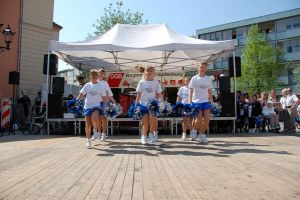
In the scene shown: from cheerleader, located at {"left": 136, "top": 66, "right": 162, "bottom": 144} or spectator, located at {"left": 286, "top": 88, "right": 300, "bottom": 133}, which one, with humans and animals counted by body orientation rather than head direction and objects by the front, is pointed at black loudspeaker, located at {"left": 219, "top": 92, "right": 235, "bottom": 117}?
the spectator

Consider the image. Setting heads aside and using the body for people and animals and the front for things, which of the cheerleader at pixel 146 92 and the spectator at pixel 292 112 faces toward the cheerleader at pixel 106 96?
the spectator

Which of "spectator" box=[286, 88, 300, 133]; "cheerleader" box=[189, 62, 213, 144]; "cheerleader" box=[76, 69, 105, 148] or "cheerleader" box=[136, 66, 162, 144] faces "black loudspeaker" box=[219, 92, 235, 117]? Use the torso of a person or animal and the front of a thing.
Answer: the spectator

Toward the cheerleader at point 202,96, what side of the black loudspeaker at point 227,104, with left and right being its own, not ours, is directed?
front

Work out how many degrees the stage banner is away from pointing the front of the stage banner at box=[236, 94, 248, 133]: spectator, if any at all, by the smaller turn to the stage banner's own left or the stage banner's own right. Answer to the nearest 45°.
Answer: approximately 45° to the stage banner's own left

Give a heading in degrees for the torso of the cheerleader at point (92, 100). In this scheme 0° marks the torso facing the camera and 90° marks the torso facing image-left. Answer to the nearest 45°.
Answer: approximately 0°

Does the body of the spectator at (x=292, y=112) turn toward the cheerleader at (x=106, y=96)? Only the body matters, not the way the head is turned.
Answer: yes

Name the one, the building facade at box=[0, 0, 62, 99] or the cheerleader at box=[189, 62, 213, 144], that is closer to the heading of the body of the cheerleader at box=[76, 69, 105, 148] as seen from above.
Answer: the cheerleader

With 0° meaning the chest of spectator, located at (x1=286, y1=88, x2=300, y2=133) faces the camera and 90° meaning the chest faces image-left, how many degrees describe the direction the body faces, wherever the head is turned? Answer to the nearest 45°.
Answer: approximately 45°

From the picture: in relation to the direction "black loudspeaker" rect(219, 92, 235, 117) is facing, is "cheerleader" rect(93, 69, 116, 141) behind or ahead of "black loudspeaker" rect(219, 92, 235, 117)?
ahead
